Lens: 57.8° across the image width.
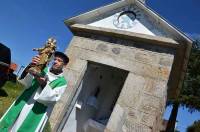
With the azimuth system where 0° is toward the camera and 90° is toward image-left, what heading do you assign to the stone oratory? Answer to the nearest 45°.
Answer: approximately 0°

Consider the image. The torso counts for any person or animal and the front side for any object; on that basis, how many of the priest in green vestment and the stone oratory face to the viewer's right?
0

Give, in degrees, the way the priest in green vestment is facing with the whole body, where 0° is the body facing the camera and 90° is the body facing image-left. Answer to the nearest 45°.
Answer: approximately 45°

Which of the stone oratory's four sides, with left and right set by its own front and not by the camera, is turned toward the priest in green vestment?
front

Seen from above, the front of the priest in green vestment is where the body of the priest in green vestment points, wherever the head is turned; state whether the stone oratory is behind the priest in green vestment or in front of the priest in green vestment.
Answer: behind
